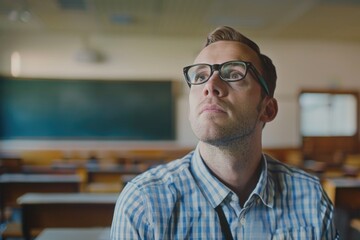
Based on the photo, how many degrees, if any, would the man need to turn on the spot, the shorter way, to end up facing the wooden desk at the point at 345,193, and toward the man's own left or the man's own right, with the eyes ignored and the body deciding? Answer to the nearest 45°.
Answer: approximately 135° to the man's own left

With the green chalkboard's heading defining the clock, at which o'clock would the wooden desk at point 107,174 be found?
The wooden desk is roughly at 12 o'clock from the green chalkboard.

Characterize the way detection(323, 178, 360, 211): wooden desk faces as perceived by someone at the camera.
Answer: facing the viewer

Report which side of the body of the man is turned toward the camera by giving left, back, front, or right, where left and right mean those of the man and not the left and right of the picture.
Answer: front

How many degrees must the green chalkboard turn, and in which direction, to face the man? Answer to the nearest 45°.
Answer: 0° — it already faces them

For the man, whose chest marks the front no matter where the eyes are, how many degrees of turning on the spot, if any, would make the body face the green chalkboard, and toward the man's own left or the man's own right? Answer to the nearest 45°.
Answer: approximately 135° to the man's own right

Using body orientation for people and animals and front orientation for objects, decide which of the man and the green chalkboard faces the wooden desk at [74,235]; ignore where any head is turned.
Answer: the green chalkboard

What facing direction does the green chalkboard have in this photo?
toward the camera

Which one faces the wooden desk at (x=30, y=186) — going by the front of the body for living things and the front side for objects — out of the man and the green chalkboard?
the green chalkboard

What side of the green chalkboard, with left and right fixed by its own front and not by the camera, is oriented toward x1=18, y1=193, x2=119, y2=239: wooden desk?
front
